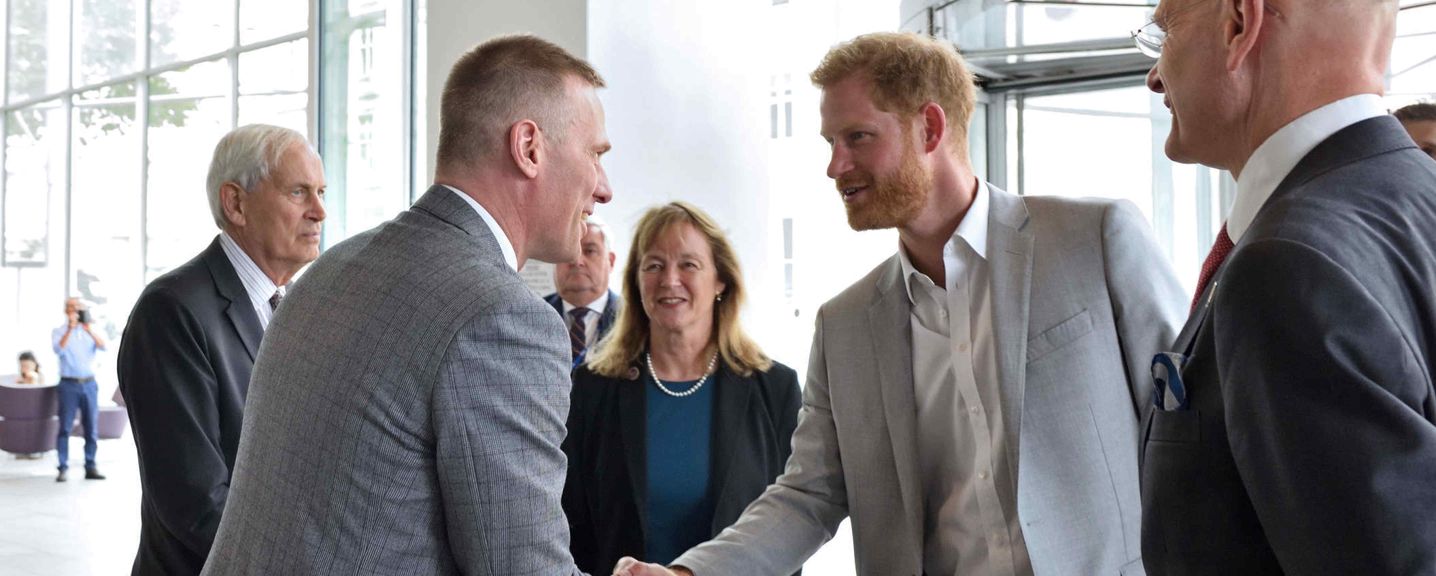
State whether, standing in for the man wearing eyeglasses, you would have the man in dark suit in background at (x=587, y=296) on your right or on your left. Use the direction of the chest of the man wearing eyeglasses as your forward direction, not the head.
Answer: on your right

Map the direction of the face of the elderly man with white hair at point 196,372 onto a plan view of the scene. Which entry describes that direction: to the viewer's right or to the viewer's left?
to the viewer's right

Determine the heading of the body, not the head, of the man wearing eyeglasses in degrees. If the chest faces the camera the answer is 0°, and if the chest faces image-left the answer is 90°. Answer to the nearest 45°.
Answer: approximately 90°

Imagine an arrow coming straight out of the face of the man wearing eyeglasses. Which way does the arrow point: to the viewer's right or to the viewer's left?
to the viewer's left

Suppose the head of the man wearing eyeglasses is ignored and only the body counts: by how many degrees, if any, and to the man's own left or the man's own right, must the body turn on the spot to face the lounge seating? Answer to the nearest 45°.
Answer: approximately 45° to the man's own right

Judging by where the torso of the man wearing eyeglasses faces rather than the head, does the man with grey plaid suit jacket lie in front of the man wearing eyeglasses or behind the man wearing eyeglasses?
in front

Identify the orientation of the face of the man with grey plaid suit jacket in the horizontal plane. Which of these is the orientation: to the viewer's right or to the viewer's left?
to the viewer's right
